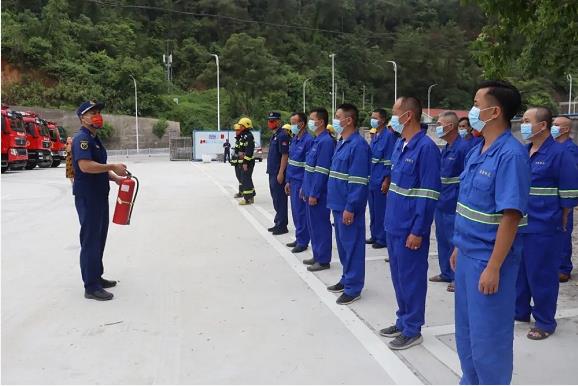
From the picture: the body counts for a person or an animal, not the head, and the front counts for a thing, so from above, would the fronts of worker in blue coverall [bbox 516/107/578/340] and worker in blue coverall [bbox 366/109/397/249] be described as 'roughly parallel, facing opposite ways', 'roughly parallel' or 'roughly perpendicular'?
roughly parallel

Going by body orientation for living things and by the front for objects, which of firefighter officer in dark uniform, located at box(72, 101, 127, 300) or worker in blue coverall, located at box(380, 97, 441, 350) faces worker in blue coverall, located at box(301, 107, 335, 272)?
the firefighter officer in dark uniform

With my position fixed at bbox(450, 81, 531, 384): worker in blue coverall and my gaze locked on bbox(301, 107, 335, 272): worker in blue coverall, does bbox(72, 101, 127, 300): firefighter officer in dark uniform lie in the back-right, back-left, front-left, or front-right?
front-left

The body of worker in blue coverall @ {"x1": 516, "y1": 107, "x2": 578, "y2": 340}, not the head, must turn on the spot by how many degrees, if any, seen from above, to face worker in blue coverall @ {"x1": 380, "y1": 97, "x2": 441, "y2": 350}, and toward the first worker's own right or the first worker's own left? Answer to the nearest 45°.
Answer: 0° — they already face them

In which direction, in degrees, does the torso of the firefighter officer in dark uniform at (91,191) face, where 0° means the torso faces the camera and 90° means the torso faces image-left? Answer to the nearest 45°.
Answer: approximately 270°

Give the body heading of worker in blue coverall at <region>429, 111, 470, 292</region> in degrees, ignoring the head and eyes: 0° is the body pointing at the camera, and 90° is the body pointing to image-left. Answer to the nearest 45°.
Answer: approximately 45°

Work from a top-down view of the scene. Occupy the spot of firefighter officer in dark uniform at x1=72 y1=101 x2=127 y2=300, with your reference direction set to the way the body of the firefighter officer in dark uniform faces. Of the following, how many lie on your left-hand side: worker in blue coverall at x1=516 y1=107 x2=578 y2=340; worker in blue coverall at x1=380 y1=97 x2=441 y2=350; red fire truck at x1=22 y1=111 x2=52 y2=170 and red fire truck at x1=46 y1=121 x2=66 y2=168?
2

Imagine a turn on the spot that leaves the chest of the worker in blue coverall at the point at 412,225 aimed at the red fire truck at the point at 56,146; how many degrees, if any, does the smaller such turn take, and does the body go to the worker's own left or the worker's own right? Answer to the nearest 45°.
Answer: approximately 90° to the worker's own right

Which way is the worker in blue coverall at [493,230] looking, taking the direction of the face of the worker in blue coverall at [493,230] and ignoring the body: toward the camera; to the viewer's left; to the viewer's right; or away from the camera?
to the viewer's left

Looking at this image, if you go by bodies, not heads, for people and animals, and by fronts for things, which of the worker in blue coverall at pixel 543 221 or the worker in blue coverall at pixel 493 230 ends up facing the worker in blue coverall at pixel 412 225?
the worker in blue coverall at pixel 543 221

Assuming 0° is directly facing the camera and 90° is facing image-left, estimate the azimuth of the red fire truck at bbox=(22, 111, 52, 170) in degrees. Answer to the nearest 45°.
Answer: approximately 315°
